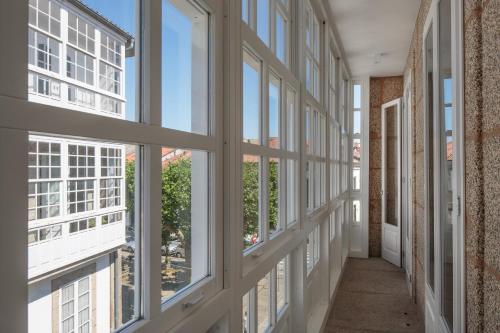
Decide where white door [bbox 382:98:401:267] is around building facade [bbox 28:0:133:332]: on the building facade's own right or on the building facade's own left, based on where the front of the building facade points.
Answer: on the building facade's own left

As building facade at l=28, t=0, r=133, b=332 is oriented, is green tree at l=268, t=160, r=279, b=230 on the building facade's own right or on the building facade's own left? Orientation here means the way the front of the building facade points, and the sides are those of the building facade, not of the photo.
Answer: on the building facade's own left

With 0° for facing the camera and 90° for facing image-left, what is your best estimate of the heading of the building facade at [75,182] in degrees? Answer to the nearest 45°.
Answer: approximately 315°
